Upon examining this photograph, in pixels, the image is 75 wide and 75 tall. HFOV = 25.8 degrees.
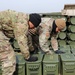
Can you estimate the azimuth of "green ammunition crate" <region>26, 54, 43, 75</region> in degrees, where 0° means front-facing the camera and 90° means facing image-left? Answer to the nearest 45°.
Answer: approximately 0°

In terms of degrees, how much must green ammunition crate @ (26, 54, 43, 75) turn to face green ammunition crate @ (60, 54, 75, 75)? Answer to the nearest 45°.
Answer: approximately 90° to its left

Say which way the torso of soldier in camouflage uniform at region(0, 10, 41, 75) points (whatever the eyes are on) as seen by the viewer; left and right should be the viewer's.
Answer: facing to the right of the viewer

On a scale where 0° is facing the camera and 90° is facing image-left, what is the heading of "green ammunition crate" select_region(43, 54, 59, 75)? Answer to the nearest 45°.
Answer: approximately 0°

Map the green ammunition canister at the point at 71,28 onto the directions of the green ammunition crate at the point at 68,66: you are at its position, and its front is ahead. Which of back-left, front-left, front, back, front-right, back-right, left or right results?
back

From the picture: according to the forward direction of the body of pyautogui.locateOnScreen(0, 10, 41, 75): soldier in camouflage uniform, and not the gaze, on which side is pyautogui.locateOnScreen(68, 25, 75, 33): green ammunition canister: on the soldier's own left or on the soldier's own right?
on the soldier's own left

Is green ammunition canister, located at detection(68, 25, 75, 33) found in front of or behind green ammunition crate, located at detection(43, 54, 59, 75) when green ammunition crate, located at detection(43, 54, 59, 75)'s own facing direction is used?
behind
